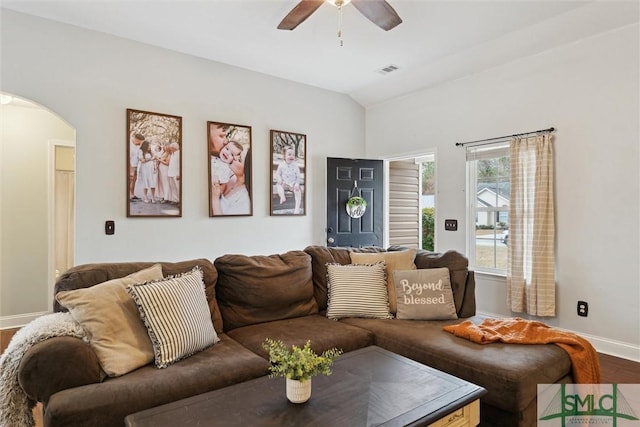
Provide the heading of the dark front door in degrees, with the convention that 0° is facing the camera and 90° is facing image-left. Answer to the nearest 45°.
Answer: approximately 0°

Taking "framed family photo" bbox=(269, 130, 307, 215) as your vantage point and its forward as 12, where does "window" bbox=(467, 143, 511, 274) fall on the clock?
The window is roughly at 11 o'clock from the framed family photo.

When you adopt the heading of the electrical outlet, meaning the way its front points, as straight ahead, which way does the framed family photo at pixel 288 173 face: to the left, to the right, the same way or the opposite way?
to the left

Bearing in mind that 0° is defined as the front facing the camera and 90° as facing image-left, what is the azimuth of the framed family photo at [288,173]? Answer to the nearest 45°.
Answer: approximately 315°

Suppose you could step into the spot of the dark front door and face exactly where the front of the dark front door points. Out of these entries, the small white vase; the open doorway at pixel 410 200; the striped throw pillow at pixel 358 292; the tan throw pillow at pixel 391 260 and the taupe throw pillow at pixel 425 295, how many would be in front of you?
4

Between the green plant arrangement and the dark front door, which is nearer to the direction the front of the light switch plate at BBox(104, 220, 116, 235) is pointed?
the green plant arrangement

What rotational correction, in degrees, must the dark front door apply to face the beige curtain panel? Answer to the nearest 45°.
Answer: approximately 45° to its left

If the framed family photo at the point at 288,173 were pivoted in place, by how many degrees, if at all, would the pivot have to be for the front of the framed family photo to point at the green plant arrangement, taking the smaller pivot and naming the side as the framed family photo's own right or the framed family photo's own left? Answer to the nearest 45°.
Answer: approximately 45° to the framed family photo's own right

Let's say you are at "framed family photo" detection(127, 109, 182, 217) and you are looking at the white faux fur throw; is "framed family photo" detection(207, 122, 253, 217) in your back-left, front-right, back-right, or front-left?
back-left
